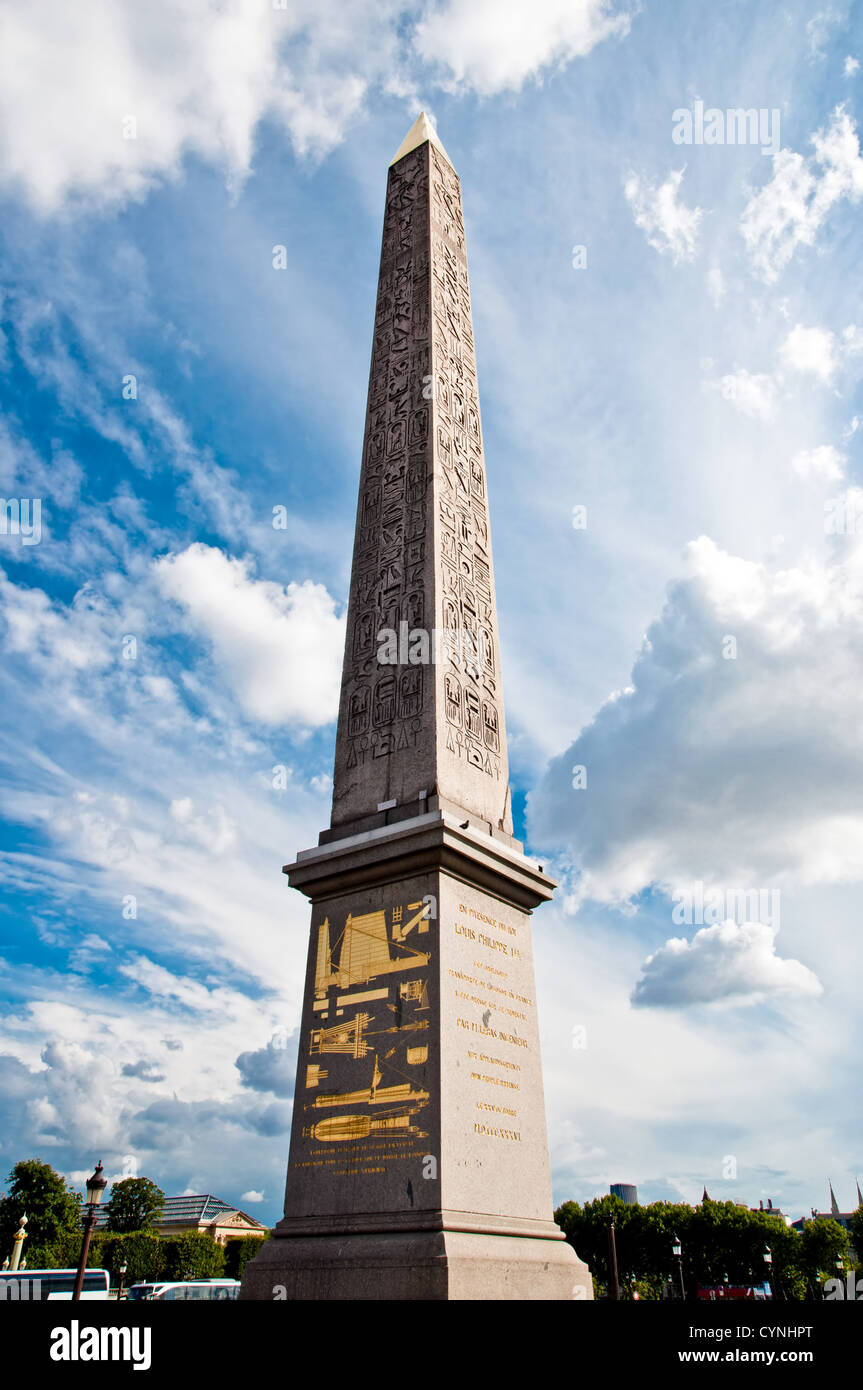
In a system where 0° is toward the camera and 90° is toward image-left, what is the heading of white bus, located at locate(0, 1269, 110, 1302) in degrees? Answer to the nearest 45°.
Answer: approximately 270°

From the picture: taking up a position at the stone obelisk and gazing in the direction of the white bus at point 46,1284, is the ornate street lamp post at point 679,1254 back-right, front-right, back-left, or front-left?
front-right

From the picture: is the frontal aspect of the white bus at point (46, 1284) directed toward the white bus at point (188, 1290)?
yes

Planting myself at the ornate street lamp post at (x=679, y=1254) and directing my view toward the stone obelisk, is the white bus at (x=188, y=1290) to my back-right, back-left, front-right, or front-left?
front-right
